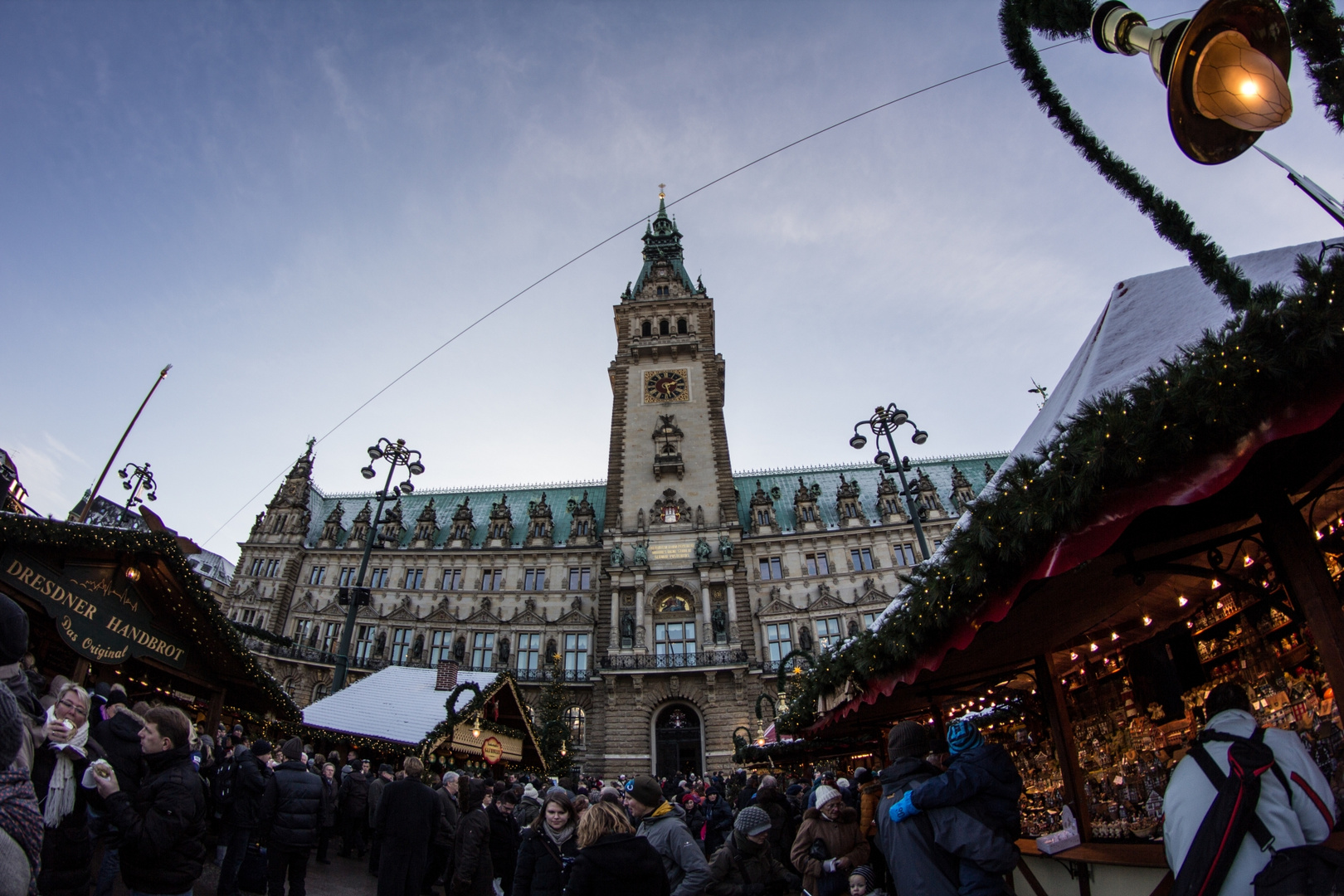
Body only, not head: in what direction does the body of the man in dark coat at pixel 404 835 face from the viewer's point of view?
away from the camera

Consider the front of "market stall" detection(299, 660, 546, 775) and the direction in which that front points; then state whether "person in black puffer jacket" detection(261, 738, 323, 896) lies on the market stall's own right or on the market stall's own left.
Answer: on the market stall's own right

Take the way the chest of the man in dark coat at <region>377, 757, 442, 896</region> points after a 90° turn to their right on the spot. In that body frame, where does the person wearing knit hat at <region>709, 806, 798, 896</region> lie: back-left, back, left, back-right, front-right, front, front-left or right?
front-right

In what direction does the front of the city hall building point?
toward the camera

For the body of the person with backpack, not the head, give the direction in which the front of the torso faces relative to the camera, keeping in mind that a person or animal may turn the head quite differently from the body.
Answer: away from the camera

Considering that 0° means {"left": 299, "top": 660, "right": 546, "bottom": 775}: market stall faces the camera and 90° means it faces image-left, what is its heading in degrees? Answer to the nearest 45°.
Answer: approximately 315°

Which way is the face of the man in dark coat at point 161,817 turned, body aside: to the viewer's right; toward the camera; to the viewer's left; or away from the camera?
to the viewer's left

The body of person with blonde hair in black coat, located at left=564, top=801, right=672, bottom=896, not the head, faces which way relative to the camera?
away from the camera

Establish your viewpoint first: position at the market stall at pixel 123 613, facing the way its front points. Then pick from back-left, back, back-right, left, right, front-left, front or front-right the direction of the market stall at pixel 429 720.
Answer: left

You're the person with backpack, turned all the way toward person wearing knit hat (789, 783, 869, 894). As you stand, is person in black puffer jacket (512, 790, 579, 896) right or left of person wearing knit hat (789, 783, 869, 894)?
left

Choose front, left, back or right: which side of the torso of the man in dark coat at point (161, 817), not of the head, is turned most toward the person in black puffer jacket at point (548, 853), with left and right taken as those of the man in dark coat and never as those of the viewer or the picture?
back

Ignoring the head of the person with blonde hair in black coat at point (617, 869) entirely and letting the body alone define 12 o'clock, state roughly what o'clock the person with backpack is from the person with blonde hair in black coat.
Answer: The person with backpack is roughly at 4 o'clock from the person with blonde hair in black coat.

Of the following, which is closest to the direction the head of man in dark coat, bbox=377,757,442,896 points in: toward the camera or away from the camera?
away from the camera

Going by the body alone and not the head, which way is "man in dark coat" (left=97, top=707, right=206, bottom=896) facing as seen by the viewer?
to the viewer's left

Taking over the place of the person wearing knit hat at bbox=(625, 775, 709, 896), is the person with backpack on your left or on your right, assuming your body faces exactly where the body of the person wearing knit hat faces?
on your left

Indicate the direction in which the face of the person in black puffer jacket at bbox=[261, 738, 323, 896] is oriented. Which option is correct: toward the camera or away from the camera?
away from the camera

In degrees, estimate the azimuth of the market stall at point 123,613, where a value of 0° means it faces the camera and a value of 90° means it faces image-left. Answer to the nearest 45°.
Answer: approximately 315°

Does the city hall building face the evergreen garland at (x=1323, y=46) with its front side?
yes

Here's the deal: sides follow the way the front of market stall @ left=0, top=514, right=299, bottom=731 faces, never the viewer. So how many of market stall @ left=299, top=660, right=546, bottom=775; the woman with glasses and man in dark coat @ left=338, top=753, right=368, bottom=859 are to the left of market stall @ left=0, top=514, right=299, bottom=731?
2
